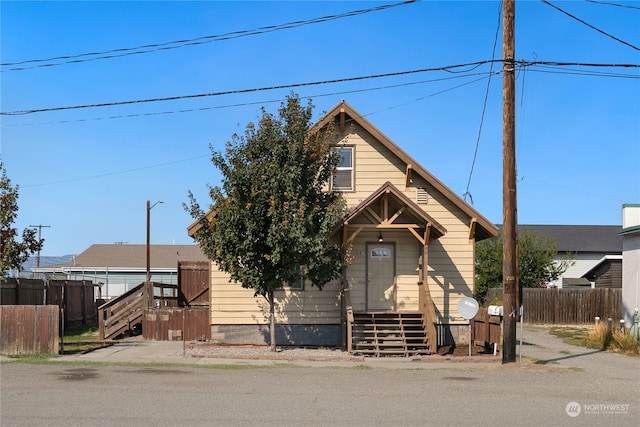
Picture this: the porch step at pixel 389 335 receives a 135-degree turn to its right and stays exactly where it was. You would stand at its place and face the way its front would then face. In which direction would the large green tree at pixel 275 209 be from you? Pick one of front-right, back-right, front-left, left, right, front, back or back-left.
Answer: left

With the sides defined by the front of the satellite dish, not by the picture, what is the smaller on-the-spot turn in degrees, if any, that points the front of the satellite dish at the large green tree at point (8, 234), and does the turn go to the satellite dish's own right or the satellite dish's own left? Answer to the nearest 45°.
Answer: approximately 90° to the satellite dish's own right

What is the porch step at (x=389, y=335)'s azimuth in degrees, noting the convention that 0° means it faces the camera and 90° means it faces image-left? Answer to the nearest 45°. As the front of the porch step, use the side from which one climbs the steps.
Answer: approximately 0°

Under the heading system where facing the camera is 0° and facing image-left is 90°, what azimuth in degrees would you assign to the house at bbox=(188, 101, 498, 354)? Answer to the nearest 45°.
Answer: approximately 0°

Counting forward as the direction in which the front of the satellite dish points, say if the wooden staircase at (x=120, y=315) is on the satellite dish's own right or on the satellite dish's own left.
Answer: on the satellite dish's own right

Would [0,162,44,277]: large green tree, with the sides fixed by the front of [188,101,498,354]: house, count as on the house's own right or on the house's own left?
on the house's own right

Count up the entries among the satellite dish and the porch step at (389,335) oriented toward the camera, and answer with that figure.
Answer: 2
